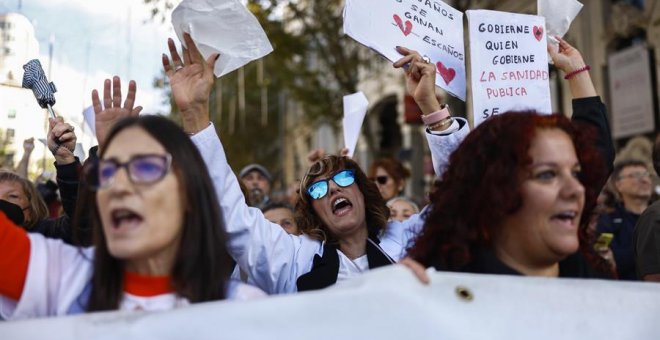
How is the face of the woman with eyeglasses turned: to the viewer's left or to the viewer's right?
to the viewer's left

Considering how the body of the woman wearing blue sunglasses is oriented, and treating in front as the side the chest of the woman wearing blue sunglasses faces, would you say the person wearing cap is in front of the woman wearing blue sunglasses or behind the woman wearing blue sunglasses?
behind

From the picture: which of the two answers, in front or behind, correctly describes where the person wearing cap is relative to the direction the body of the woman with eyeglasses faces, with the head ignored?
behind

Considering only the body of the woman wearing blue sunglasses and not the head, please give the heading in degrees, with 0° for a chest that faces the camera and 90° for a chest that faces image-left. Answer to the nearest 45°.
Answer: approximately 0°

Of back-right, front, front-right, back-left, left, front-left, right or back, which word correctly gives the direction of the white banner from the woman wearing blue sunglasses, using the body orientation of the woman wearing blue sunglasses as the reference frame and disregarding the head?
front

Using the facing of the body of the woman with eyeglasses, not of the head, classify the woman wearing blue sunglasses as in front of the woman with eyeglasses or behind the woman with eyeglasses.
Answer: behind

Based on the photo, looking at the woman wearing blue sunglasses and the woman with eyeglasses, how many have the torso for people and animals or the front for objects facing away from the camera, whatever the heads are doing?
0

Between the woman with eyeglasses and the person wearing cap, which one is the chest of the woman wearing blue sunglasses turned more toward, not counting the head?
the woman with eyeglasses

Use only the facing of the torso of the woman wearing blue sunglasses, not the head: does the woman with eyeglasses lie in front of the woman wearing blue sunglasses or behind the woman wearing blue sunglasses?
in front
